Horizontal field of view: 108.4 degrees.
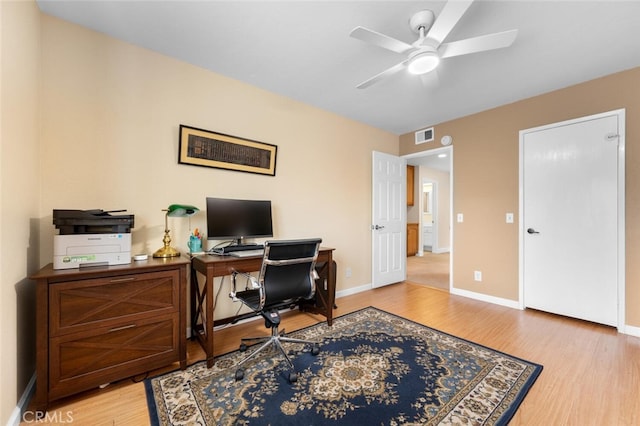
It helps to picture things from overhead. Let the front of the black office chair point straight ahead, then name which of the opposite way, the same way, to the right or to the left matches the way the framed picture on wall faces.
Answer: the opposite way

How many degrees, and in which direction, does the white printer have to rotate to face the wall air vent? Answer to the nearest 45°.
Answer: approximately 90° to its left

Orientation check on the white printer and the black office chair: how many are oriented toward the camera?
1

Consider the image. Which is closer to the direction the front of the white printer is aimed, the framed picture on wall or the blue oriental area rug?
the blue oriental area rug

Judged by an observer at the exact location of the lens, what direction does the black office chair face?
facing away from the viewer and to the left of the viewer

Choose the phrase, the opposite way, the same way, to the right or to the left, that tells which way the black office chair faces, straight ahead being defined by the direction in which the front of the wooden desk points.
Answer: the opposite way
